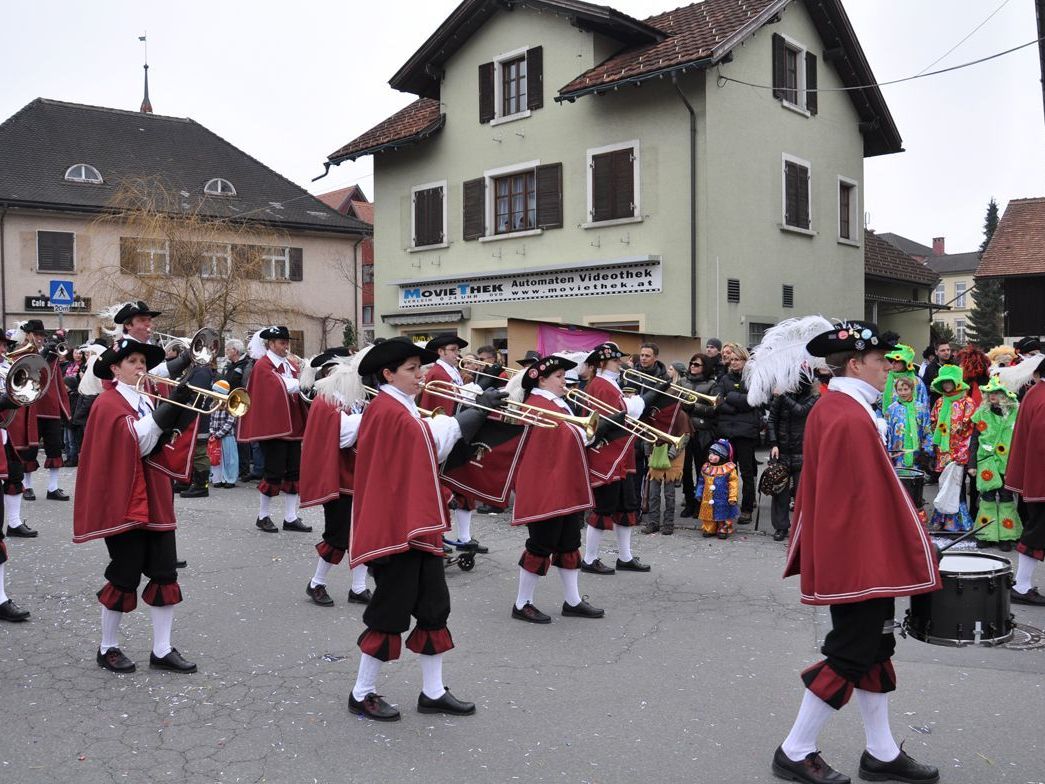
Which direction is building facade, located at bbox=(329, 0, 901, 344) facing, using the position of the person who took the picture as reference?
facing the viewer and to the left of the viewer

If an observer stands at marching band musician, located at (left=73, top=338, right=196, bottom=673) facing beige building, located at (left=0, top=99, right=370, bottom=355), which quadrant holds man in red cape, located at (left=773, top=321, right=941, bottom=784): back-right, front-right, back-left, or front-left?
back-right

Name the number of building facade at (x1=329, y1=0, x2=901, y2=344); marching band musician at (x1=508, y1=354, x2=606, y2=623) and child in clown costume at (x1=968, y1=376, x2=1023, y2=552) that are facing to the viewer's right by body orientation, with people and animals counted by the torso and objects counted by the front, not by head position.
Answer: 1

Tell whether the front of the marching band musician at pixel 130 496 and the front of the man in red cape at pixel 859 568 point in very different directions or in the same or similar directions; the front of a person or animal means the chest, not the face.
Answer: same or similar directions

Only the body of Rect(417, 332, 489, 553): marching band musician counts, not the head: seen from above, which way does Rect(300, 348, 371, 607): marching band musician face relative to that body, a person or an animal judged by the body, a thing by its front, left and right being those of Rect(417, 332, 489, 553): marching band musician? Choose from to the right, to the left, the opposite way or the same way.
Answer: the same way

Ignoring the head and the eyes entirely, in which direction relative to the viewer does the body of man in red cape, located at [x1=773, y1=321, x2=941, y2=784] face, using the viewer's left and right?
facing to the right of the viewer

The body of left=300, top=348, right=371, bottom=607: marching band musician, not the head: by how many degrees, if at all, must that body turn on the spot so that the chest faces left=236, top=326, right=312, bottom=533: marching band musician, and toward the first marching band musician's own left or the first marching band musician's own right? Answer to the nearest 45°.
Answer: approximately 90° to the first marching band musician's own left

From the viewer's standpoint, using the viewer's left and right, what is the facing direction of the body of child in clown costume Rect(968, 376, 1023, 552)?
facing the viewer

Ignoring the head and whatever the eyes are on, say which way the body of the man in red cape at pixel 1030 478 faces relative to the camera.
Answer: to the viewer's right

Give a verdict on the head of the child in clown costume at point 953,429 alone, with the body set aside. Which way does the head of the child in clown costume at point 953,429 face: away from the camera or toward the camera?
toward the camera

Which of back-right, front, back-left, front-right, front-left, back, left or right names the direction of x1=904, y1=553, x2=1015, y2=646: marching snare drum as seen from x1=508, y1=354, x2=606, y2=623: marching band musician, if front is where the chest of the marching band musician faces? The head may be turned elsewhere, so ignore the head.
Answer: front-right

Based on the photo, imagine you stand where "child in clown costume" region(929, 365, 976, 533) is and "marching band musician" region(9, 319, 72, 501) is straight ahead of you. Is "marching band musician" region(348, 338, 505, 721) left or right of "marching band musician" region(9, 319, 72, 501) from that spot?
left
